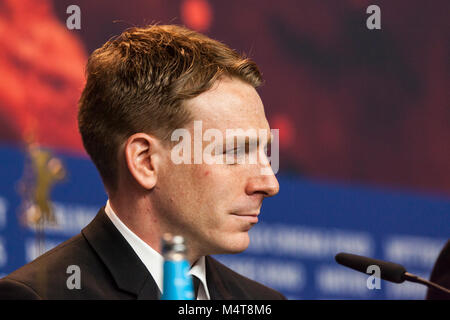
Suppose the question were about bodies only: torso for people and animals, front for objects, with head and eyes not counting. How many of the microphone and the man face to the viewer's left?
1

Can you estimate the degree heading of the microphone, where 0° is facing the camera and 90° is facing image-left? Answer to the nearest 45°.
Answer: approximately 90°

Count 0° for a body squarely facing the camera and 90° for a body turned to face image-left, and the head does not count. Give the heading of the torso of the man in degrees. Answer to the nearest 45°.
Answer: approximately 315°

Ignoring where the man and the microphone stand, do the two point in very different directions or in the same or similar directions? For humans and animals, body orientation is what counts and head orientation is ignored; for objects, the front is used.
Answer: very different directions

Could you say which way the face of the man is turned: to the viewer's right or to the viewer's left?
to the viewer's right
